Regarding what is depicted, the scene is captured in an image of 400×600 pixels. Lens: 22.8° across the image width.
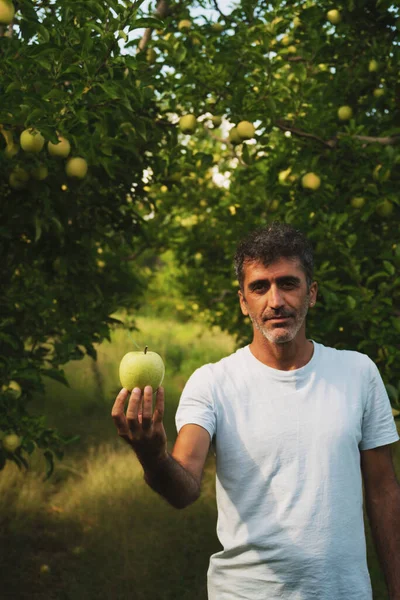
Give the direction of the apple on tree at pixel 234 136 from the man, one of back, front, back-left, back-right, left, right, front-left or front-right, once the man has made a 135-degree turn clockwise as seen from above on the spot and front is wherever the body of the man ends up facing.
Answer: front-right

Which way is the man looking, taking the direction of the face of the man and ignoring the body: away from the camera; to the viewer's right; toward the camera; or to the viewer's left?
toward the camera

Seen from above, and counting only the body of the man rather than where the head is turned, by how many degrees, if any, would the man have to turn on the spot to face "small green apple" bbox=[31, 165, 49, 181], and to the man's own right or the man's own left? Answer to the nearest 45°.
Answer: approximately 135° to the man's own right

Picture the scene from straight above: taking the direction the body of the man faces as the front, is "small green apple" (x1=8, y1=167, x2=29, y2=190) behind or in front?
behind

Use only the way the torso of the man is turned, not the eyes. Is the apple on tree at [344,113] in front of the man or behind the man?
behind

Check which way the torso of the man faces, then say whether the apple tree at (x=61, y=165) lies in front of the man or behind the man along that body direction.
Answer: behind

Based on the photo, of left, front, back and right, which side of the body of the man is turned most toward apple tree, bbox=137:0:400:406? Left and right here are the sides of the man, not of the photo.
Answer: back

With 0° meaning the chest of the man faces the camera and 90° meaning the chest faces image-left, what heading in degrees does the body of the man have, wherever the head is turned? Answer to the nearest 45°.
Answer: approximately 0°
